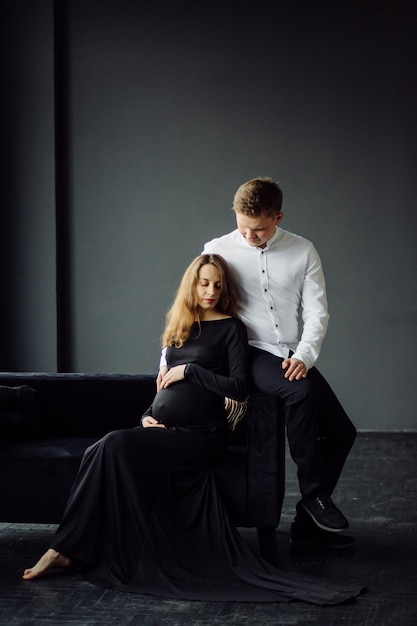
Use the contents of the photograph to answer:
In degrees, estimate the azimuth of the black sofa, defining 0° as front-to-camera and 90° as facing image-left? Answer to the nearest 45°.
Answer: approximately 0°

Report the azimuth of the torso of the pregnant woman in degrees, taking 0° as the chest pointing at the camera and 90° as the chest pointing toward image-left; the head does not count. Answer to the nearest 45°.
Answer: approximately 45°

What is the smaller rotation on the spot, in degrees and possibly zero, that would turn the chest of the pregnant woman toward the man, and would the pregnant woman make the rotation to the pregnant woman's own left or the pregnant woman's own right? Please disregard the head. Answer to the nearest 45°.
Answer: approximately 180°
